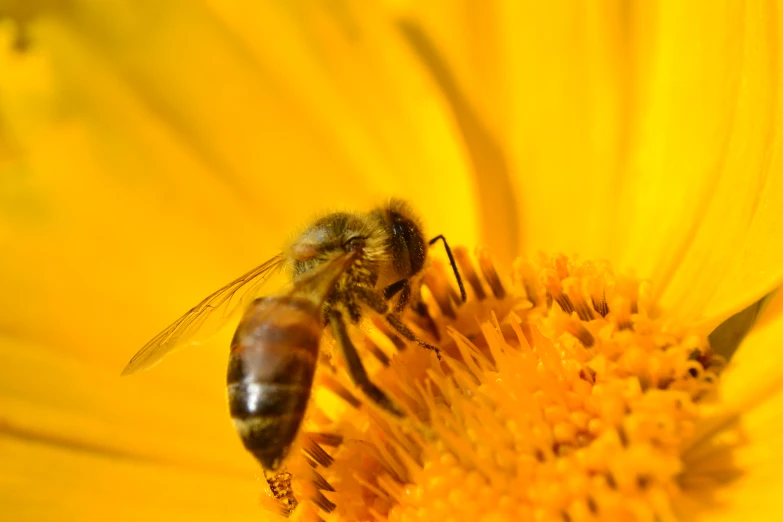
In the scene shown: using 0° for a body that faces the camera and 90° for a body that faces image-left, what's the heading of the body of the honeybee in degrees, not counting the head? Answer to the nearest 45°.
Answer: approximately 270°
